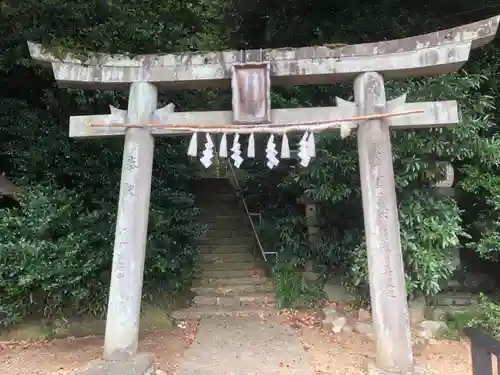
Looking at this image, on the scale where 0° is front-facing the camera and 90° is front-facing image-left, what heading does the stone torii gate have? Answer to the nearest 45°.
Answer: approximately 0°

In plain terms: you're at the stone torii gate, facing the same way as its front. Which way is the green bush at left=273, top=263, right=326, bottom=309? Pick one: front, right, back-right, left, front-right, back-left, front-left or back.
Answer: back

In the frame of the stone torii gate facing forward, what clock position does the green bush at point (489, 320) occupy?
The green bush is roughly at 8 o'clock from the stone torii gate.

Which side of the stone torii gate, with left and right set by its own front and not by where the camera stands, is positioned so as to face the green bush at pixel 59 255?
right

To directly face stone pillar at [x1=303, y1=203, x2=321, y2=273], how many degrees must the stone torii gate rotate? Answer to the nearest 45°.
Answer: approximately 180°
